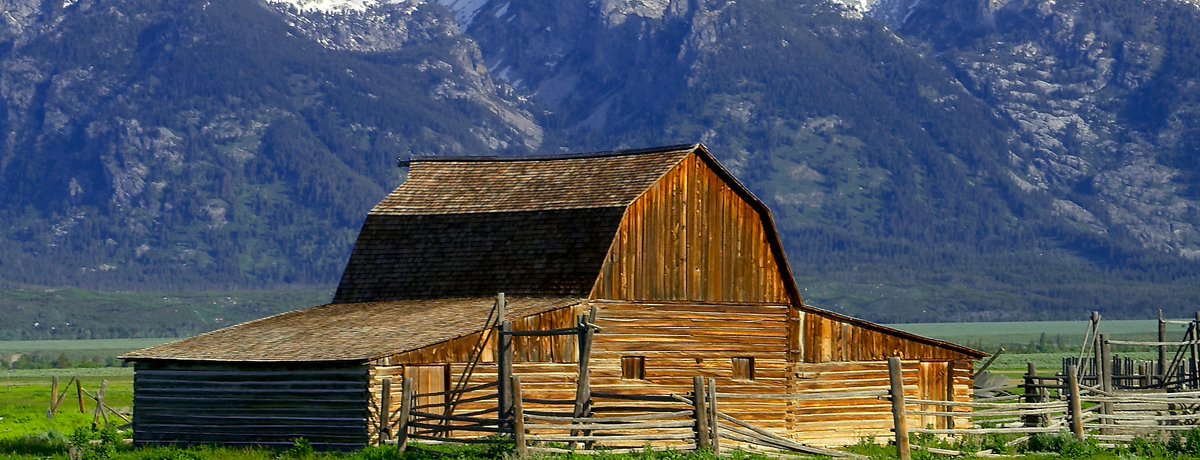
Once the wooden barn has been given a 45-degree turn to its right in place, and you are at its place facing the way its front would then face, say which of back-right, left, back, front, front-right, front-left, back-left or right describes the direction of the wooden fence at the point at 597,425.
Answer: front

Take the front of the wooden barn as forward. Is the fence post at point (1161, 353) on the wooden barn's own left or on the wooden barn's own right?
on the wooden barn's own left

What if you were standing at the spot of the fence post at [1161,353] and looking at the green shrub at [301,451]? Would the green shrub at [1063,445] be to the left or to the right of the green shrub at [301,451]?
left

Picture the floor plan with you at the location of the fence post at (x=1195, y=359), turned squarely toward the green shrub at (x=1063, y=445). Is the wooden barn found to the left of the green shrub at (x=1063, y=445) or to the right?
right

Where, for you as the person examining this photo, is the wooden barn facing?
facing the viewer and to the right of the viewer

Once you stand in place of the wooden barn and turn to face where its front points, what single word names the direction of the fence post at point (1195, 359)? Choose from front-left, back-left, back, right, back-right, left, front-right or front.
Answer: front-left

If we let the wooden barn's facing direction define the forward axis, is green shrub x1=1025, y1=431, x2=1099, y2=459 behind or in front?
in front
